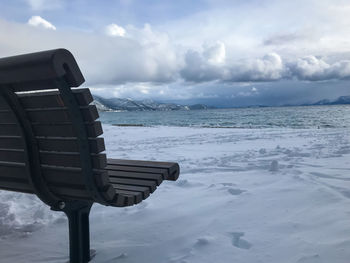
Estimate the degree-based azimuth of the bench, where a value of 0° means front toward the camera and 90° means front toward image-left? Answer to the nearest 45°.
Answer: approximately 225°
